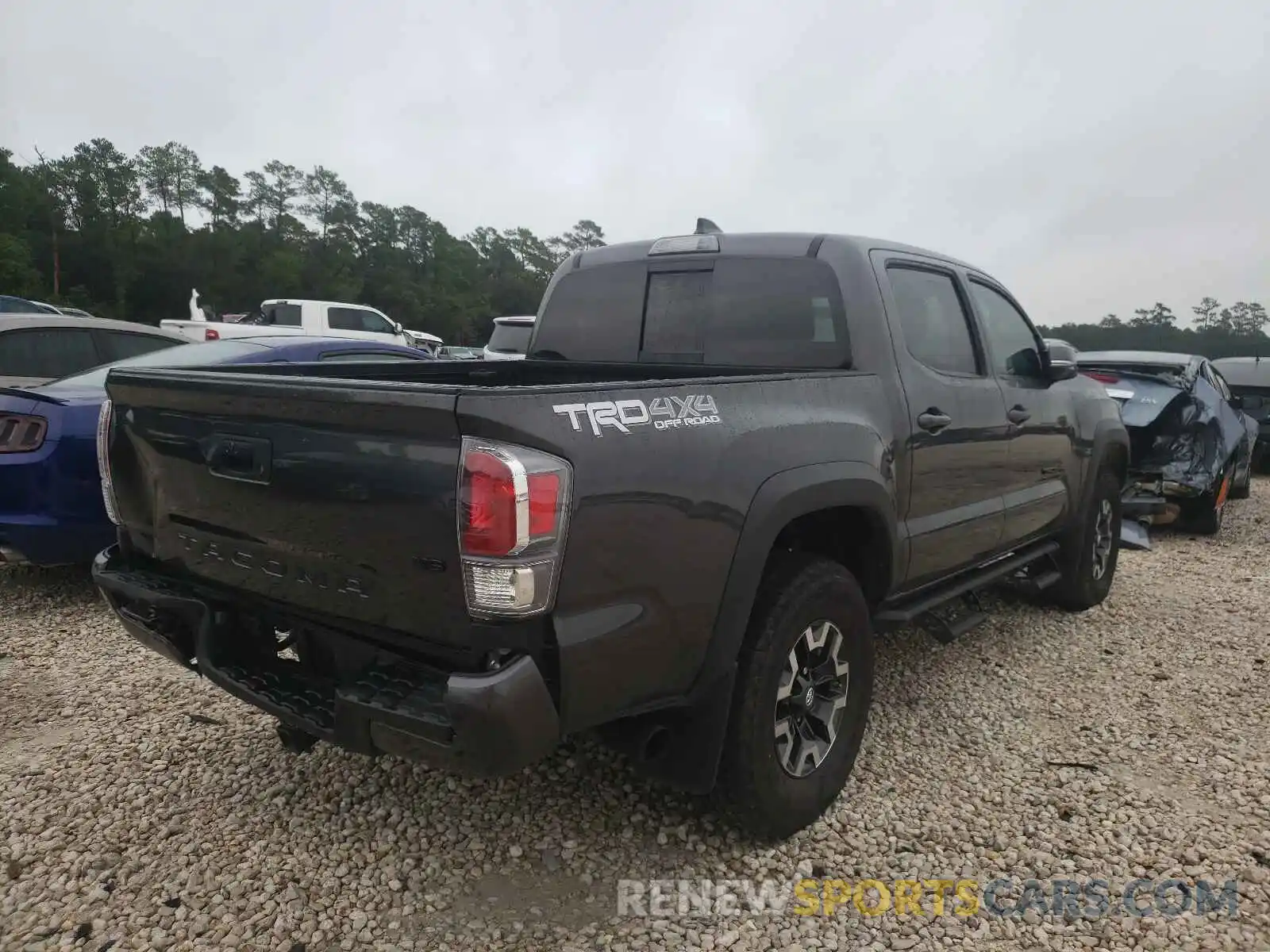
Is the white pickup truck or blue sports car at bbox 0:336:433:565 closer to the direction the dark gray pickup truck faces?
the white pickup truck

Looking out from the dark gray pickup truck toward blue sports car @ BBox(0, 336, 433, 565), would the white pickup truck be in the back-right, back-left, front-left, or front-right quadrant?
front-right

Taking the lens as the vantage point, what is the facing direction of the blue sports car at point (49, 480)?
facing away from the viewer and to the right of the viewer

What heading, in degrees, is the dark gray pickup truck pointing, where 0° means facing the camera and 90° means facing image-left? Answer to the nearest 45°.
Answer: approximately 225°

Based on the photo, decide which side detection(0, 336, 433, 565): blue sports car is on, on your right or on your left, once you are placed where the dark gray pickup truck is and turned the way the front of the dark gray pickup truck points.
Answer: on your left

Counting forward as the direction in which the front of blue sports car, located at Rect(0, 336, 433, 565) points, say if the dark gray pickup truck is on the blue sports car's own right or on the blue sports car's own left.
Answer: on the blue sports car's own right

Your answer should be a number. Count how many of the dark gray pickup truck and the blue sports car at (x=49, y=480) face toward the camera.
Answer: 0

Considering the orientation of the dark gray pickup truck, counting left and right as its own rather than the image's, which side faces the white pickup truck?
left

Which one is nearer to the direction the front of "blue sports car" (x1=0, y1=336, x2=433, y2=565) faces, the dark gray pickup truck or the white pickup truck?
the white pickup truck

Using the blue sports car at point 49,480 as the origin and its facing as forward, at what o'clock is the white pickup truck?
The white pickup truck is roughly at 11 o'clock from the blue sports car.
